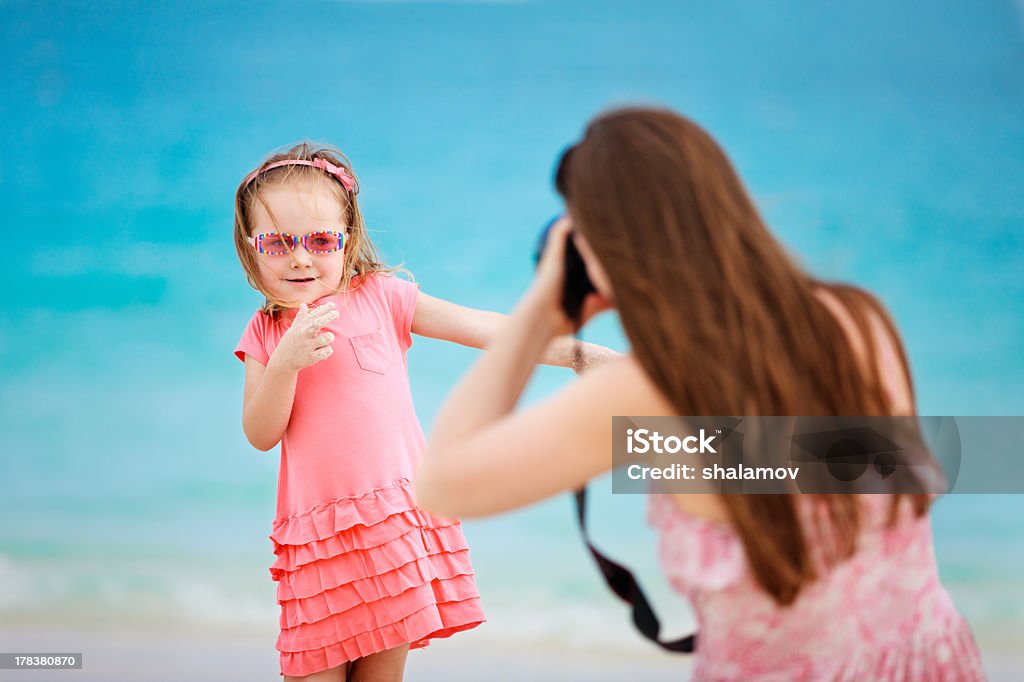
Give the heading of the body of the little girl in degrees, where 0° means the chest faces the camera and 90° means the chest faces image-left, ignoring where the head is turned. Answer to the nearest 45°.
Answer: approximately 0°
